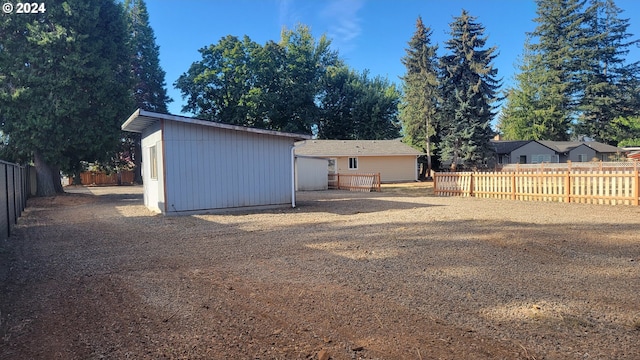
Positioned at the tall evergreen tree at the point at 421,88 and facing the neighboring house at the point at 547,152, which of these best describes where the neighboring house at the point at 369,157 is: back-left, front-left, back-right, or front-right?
back-right

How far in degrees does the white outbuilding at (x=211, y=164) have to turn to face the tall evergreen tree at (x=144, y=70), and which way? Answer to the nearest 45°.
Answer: approximately 90° to its right

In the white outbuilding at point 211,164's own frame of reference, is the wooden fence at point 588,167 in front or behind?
behind

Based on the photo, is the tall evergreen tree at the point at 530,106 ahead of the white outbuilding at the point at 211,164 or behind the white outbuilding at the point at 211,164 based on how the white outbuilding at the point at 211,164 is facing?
behind

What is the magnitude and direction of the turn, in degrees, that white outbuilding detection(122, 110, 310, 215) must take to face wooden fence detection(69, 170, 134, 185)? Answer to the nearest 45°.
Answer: approximately 90° to its right
